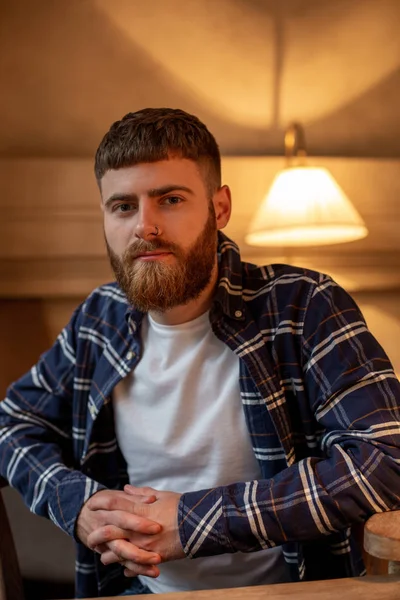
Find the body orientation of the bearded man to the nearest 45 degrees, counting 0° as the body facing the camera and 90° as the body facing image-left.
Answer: approximately 45°
